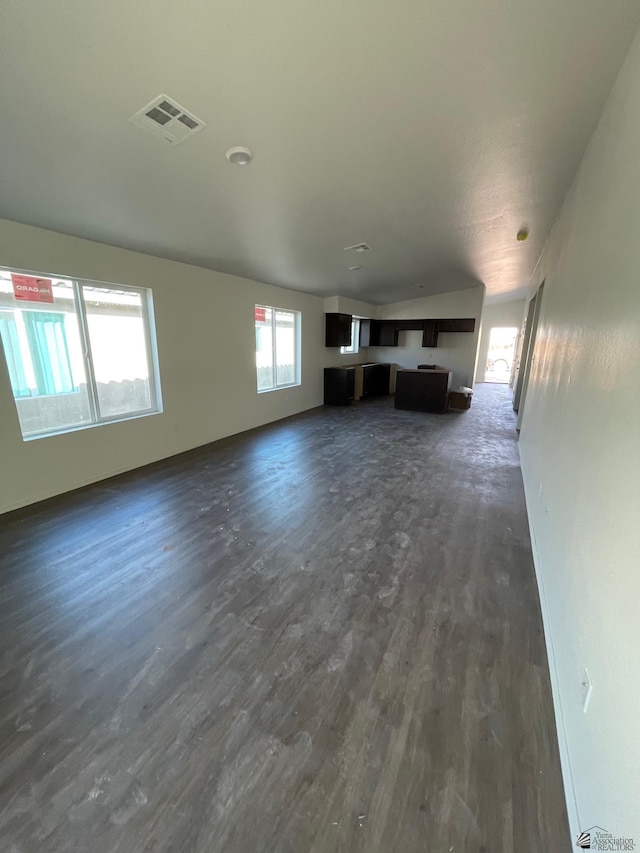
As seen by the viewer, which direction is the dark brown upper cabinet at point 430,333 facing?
toward the camera

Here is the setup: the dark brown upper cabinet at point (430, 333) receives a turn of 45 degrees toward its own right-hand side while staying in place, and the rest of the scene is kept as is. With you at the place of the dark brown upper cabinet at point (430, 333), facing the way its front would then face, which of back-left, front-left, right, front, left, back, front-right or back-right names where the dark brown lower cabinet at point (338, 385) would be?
front

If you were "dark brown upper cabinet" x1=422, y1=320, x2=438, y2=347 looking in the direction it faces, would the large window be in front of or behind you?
in front

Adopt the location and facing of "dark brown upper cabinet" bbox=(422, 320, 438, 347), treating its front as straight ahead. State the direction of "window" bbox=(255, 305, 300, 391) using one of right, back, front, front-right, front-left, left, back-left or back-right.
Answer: front-right

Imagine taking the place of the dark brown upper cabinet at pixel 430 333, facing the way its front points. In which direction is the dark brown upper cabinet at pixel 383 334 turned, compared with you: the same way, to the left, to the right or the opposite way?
the same way

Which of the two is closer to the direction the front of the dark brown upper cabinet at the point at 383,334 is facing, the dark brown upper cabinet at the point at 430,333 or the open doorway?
the dark brown upper cabinet

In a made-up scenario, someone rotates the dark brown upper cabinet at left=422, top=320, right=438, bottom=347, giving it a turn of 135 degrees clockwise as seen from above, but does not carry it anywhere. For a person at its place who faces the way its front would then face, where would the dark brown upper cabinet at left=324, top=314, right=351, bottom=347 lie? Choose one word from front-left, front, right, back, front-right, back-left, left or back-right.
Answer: left

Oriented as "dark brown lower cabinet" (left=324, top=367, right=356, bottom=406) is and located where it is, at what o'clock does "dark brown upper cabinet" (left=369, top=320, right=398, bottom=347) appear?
The dark brown upper cabinet is roughly at 10 o'clock from the dark brown lower cabinet.

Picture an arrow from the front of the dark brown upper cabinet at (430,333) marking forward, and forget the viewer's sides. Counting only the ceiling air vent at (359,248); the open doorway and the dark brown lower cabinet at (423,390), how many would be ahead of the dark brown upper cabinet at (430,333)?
2

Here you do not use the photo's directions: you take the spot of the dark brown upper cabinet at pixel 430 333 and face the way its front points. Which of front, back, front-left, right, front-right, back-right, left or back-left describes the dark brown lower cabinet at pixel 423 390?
front

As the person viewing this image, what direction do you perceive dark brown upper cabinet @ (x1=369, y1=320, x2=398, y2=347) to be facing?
facing the viewer

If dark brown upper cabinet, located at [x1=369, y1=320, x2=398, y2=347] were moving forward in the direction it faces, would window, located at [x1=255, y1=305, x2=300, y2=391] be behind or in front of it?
in front

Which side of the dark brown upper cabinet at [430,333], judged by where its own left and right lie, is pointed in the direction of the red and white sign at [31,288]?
front
